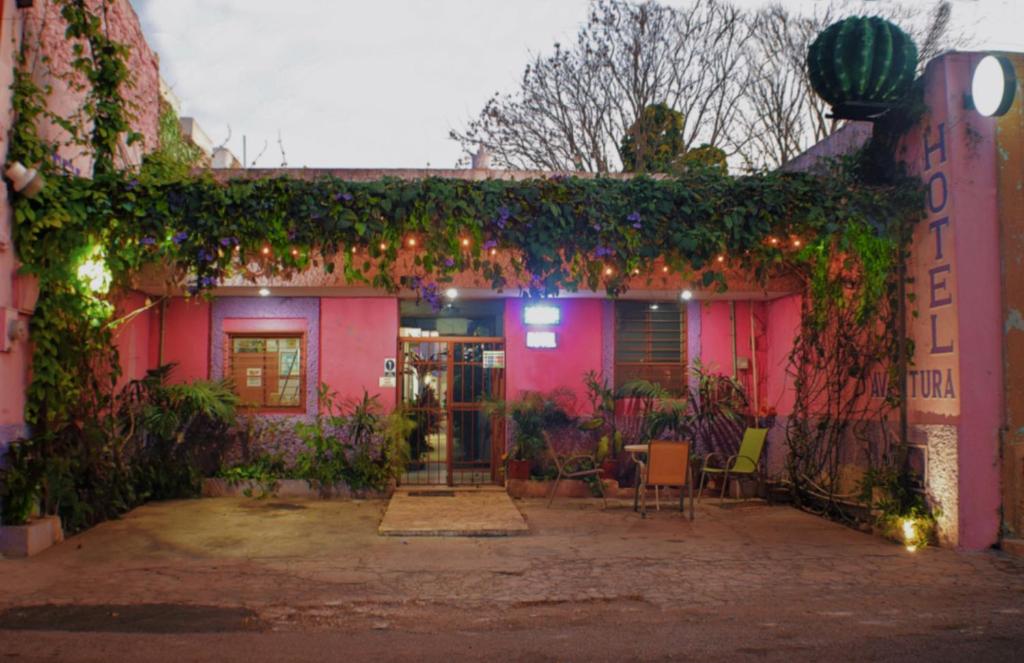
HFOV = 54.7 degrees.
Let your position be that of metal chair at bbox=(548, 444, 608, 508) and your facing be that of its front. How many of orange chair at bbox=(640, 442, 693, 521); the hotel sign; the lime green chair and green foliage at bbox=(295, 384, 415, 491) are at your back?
1

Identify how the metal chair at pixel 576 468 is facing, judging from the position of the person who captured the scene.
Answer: facing to the right of the viewer

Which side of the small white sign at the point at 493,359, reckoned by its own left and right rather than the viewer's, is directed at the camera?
front

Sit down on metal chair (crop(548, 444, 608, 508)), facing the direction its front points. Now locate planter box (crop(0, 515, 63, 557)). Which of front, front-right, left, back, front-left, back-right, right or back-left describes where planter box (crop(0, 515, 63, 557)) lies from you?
back-right

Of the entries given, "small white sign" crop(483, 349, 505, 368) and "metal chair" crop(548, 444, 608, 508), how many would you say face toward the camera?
1

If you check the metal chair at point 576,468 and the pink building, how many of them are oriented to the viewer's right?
1

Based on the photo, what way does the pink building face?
toward the camera

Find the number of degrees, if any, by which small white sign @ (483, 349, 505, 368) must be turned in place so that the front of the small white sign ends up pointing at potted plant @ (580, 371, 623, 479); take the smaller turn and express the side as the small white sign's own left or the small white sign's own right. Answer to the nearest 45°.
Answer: approximately 90° to the small white sign's own left

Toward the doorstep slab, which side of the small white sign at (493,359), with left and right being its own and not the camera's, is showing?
front

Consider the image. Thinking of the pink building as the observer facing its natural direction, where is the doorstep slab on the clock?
The doorstep slab is roughly at 12 o'clock from the pink building.

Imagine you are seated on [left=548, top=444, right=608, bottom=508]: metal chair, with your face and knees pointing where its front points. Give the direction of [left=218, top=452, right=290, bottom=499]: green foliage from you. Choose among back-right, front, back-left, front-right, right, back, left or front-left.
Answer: back

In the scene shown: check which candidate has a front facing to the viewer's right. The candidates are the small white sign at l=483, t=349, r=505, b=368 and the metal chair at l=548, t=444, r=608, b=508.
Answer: the metal chair

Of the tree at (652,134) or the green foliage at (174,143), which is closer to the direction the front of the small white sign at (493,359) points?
the green foliage

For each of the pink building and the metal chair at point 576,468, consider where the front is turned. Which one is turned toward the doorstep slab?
the pink building
